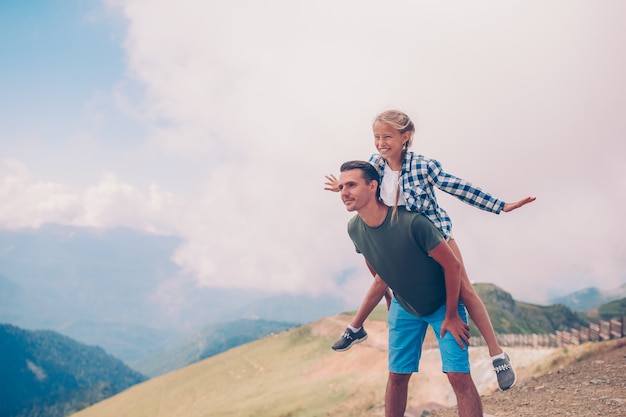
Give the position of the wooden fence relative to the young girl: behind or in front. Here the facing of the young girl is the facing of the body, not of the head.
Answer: behind

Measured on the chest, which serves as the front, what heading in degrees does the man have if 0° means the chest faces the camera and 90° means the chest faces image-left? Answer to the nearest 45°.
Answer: approximately 45°

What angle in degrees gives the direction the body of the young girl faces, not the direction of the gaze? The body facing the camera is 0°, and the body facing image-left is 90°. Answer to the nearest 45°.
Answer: approximately 45°

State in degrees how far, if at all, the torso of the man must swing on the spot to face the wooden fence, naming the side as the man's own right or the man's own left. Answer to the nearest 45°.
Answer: approximately 135° to the man's own right
